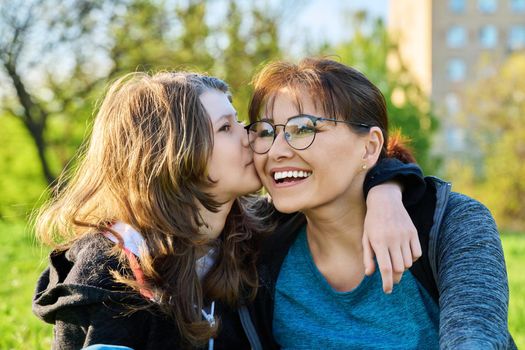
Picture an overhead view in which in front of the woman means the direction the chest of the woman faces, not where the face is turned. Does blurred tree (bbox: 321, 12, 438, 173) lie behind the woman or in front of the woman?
behind

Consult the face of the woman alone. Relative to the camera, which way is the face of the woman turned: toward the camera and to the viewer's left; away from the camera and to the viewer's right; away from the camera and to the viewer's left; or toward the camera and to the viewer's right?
toward the camera and to the viewer's left

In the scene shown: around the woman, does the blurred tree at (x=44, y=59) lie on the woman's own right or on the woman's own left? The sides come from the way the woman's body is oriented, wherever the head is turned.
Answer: on the woman's own right

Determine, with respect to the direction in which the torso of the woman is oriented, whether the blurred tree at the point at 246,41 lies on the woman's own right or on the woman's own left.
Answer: on the woman's own right

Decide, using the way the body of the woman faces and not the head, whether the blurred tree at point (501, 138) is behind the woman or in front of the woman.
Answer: behind

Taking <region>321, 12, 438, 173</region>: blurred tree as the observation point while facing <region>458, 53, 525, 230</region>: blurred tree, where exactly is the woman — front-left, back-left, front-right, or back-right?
back-right
